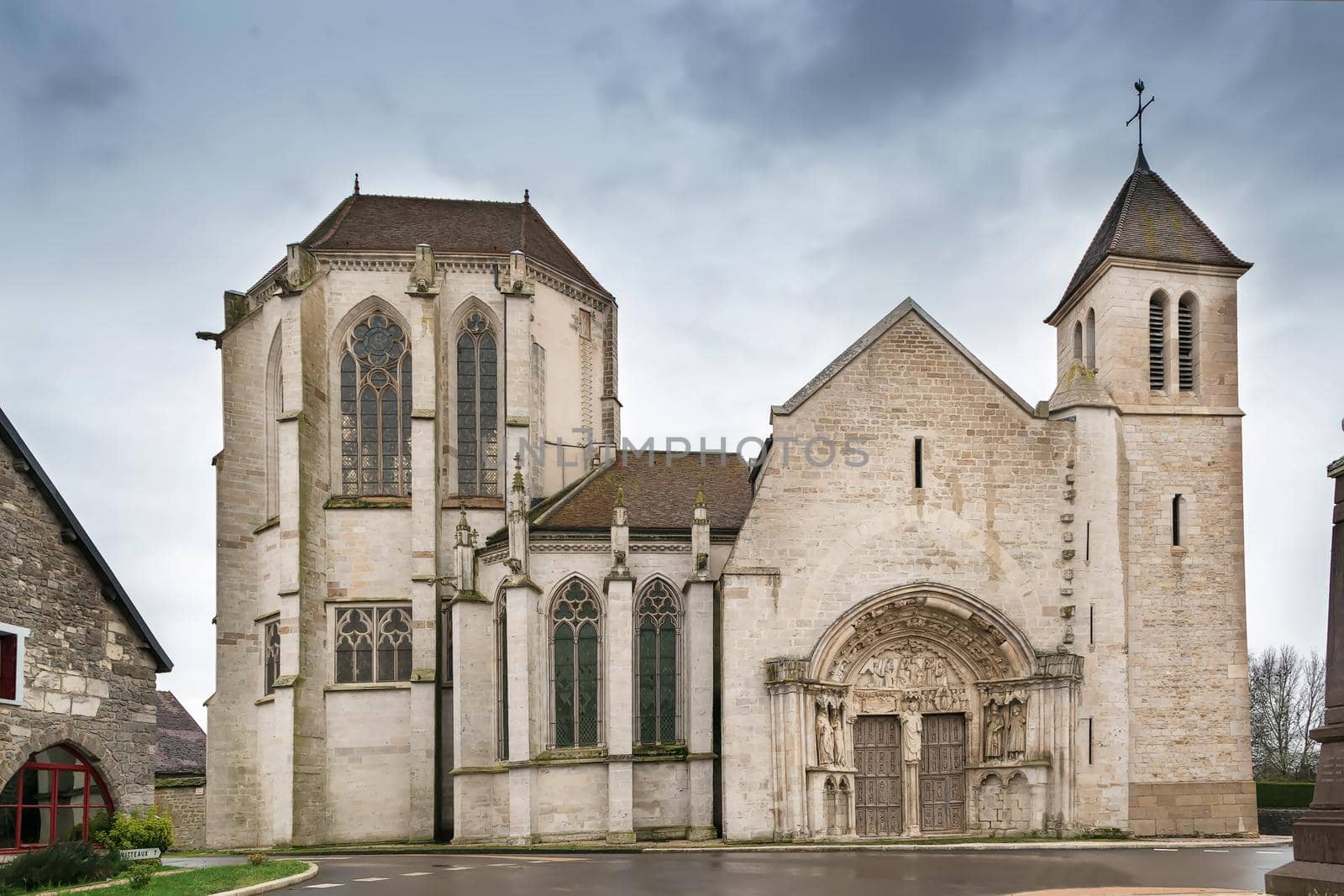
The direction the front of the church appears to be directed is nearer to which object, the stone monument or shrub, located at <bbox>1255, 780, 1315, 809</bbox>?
the stone monument

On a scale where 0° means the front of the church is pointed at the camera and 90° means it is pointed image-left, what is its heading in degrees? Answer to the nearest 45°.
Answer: approximately 0°

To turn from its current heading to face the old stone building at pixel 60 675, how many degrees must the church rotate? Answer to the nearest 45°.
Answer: approximately 45° to its right

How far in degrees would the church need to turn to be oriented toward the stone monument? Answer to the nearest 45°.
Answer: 0° — it already faces it

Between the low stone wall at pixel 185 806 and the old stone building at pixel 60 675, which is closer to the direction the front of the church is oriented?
the old stone building
